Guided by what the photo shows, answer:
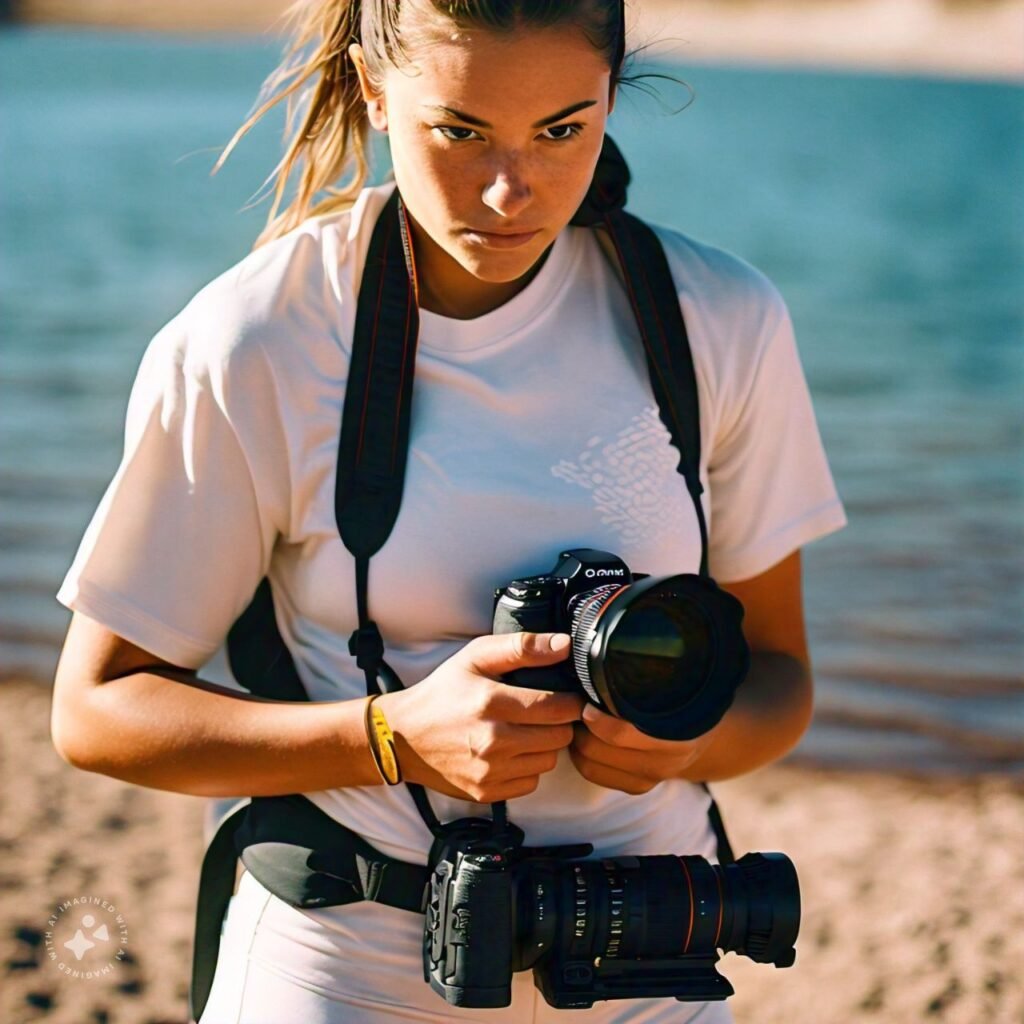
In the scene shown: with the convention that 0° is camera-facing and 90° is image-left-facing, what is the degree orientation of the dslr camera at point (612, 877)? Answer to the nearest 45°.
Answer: approximately 270°

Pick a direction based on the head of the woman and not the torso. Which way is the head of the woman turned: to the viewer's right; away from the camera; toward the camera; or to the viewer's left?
toward the camera

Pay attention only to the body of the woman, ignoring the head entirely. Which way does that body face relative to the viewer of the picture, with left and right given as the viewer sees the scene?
facing the viewer
